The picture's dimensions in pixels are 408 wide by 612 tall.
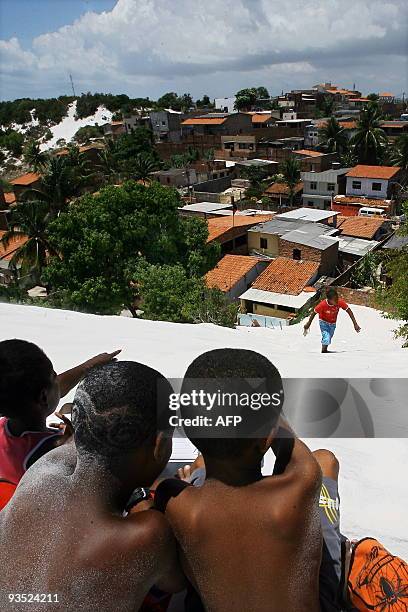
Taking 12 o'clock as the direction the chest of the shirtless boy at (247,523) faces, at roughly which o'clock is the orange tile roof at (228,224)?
The orange tile roof is roughly at 12 o'clock from the shirtless boy.

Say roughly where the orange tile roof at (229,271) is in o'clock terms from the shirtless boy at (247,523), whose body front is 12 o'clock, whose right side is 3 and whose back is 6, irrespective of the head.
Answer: The orange tile roof is roughly at 12 o'clock from the shirtless boy.

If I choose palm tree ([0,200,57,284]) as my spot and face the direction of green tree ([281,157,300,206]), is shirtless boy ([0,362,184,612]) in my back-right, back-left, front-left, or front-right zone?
back-right

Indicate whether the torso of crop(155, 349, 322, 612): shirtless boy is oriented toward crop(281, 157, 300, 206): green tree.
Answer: yes

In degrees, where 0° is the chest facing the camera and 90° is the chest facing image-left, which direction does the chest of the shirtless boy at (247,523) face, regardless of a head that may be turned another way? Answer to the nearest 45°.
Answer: approximately 180°

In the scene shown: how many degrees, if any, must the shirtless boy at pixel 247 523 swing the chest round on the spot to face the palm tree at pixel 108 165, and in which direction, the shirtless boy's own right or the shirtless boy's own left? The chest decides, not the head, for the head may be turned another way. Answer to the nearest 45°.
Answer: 0° — they already face it

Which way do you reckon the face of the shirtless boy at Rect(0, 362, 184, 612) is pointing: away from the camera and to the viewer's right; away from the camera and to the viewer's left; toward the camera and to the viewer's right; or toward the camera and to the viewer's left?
away from the camera and to the viewer's right
